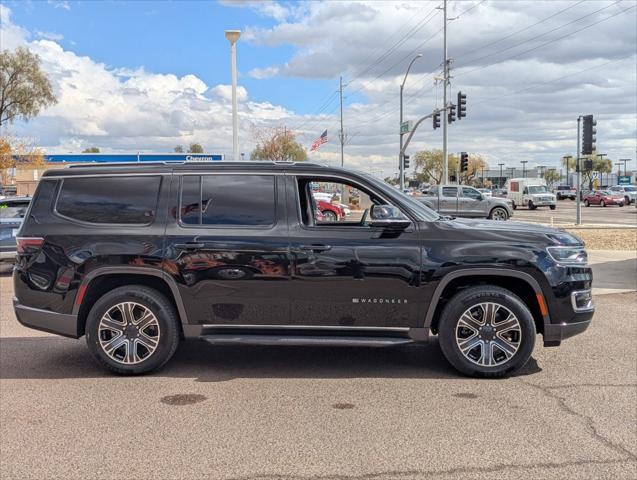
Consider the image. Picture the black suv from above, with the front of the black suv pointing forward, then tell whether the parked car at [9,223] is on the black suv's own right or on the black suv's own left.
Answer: on the black suv's own left

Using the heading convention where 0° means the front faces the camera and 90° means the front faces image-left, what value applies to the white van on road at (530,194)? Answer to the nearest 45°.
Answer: approximately 315°

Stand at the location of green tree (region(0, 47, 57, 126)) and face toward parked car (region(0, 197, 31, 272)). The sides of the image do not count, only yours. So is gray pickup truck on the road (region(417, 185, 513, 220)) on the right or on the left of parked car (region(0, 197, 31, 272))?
left

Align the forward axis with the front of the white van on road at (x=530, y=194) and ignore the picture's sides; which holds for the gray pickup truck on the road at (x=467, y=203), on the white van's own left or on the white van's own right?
on the white van's own right

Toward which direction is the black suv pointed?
to the viewer's right

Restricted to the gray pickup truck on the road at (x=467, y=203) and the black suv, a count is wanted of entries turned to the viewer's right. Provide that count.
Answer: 2

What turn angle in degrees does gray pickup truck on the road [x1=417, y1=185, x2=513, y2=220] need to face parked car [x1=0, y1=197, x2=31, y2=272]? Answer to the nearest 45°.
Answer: approximately 135° to its right

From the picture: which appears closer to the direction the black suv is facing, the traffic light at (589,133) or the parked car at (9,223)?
the traffic light

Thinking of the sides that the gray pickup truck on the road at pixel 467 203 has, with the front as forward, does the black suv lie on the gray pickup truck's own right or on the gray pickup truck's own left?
on the gray pickup truck's own right

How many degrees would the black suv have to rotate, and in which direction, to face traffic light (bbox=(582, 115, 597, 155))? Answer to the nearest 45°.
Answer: approximately 45° to its left

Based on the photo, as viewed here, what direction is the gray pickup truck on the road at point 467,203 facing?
to the viewer's right

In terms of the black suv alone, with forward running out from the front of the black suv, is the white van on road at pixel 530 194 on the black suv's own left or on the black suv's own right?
on the black suv's own left
